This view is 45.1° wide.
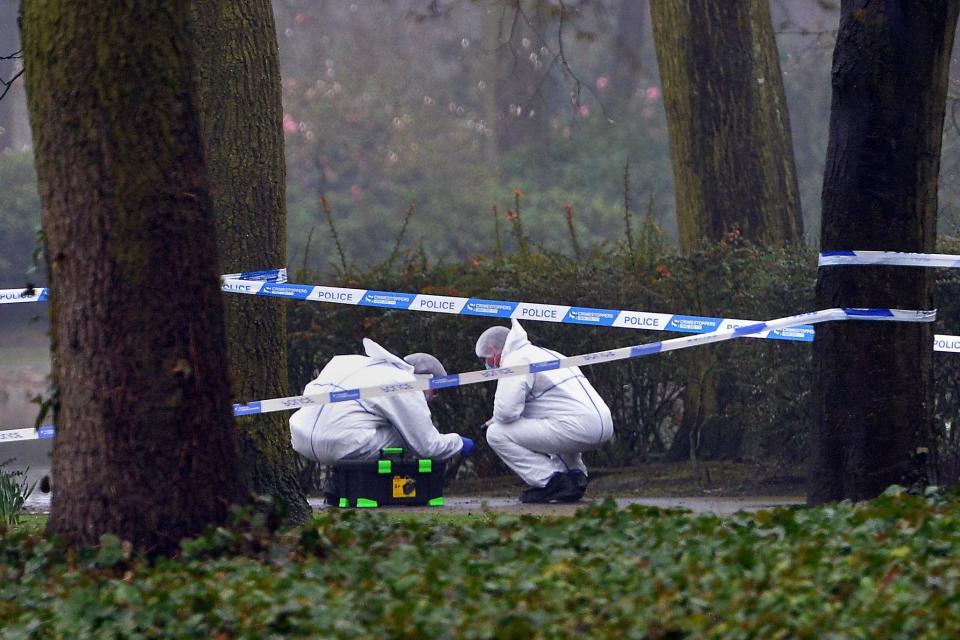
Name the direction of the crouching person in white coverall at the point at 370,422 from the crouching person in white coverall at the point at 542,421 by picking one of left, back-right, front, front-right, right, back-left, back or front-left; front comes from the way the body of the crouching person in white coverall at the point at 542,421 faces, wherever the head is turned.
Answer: front

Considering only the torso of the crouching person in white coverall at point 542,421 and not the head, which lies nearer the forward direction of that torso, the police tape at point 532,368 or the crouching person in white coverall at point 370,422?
the crouching person in white coverall

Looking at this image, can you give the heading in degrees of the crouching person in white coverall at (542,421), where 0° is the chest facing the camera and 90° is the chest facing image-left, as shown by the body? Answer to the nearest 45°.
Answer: approximately 90°

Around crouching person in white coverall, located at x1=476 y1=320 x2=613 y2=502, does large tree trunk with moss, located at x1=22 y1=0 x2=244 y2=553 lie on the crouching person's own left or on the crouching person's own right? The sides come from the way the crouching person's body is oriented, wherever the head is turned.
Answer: on the crouching person's own left

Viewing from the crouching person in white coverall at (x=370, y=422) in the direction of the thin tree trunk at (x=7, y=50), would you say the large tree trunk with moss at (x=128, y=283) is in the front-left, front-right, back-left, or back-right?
back-left

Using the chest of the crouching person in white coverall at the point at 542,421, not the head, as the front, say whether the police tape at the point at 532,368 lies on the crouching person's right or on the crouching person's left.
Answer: on the crouching person's left

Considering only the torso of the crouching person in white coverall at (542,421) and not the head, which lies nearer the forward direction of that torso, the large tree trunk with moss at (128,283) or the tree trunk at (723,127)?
the large tree trunk with moss

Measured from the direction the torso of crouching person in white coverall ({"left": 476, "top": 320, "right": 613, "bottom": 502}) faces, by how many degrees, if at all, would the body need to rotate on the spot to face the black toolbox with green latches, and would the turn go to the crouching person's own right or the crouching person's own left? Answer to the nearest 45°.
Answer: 0° — they already face it

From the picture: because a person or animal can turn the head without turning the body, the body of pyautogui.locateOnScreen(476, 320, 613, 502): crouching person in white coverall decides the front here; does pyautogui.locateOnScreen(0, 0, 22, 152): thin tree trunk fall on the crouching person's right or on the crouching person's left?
on the crouching person's right
